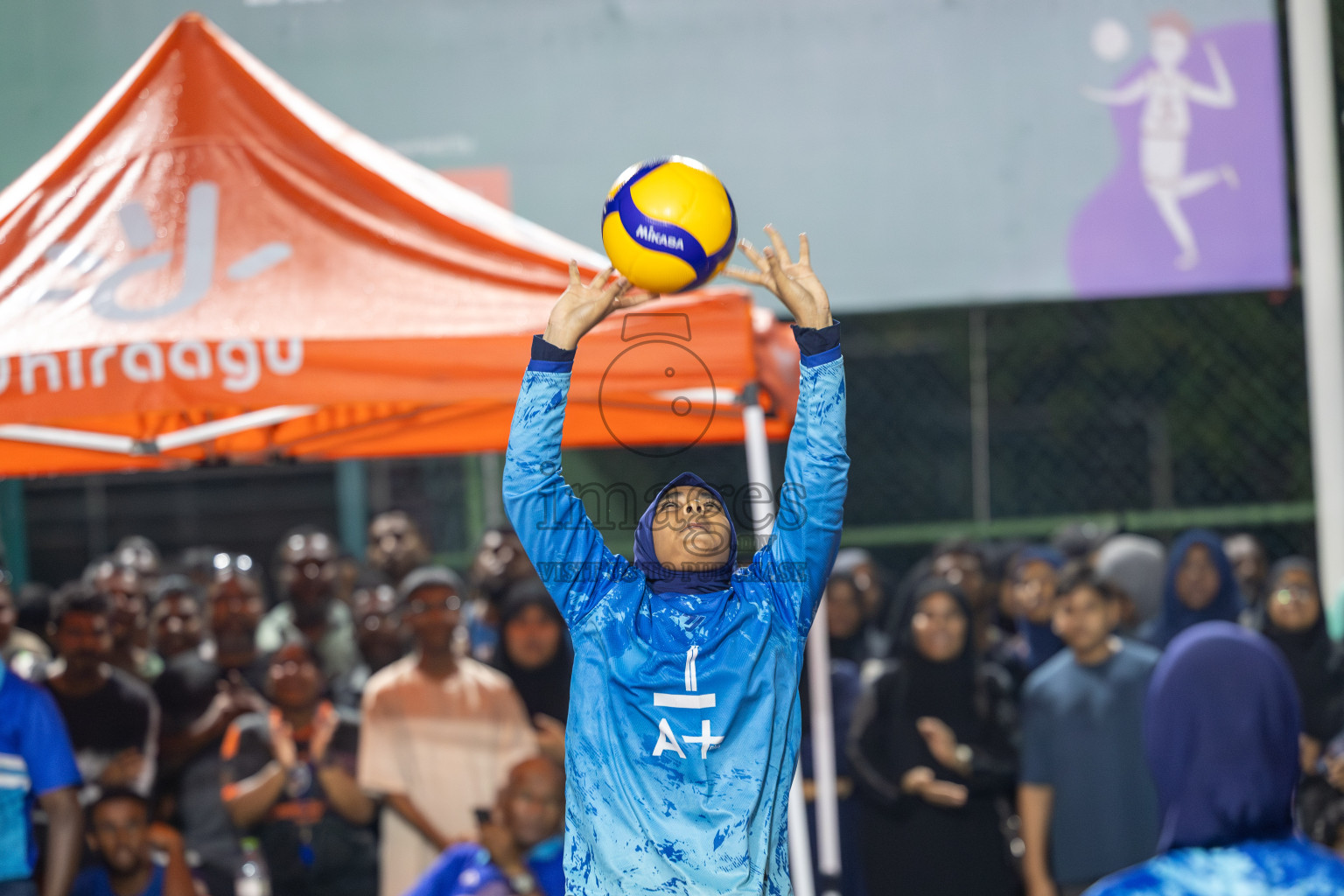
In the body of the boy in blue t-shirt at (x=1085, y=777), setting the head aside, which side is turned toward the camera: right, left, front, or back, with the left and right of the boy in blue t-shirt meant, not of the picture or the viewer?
front

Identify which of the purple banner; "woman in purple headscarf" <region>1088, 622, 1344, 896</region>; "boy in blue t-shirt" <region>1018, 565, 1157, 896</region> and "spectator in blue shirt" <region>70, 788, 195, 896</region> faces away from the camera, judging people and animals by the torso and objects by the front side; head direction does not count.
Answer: the woman in purple headscarf

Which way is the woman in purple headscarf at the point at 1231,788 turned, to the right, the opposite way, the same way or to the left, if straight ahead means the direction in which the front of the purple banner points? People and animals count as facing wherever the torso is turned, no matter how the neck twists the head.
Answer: the opposite way

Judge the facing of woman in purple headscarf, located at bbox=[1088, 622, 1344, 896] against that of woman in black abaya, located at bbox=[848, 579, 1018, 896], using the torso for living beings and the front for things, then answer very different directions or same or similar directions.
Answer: very different directions

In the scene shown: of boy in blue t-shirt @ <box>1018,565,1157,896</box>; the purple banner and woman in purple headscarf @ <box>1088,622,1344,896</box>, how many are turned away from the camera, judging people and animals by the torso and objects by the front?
1

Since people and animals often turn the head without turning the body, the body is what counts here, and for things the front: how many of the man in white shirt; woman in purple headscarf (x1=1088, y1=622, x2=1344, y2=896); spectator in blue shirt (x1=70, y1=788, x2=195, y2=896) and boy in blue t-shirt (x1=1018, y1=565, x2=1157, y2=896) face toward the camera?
3

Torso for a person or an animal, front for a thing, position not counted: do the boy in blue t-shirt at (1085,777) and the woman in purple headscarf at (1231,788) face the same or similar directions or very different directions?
very different directions

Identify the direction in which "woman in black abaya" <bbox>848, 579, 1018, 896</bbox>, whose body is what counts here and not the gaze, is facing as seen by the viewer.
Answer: toward the camera

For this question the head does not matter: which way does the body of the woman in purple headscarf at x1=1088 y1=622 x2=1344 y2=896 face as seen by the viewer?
away from the camera

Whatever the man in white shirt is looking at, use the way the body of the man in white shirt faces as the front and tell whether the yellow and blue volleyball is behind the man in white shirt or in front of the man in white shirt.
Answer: in front

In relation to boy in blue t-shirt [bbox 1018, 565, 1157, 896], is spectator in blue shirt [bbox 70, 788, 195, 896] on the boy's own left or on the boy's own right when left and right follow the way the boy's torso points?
on the boy's own right

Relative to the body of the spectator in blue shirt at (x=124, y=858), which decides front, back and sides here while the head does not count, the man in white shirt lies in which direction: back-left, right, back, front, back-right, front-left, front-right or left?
left

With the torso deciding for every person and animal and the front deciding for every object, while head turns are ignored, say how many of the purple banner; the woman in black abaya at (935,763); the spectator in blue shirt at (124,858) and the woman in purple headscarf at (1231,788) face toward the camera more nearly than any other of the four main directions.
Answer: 3

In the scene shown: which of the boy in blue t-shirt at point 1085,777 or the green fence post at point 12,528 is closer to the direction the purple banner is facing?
the boy in blue t-shirt

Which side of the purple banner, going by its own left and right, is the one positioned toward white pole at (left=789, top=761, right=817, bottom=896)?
front
